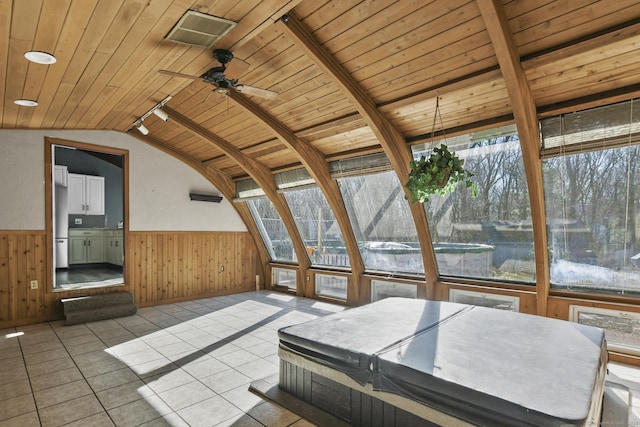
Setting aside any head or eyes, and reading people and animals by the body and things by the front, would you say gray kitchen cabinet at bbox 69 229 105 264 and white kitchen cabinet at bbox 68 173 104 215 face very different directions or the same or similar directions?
same or similar directions

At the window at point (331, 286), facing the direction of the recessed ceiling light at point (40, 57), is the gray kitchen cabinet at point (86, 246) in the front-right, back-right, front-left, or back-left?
front-right

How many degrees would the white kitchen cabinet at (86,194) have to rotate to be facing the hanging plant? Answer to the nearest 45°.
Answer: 0° — it already faces it

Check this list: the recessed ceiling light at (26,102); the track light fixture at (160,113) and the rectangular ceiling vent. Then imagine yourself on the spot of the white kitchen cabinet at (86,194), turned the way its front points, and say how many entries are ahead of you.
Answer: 3

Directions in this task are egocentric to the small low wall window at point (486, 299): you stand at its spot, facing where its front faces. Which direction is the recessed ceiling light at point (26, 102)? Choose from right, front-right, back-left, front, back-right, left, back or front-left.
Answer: front

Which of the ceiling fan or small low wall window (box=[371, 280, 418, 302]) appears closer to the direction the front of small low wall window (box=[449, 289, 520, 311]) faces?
the ceiling fan

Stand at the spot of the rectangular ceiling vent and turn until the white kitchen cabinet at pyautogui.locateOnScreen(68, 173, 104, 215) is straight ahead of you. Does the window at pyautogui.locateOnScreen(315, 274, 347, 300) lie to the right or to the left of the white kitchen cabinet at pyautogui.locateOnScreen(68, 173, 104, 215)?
right

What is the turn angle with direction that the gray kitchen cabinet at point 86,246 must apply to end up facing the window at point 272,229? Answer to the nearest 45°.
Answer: approximately 45° to its left

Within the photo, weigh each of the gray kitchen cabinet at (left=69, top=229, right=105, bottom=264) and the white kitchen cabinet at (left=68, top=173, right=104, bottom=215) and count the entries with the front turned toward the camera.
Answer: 2

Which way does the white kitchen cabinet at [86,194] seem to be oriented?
toward the camera

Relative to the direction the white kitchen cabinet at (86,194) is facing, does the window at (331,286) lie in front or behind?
in front

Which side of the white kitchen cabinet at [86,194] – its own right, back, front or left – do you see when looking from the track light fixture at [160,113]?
front

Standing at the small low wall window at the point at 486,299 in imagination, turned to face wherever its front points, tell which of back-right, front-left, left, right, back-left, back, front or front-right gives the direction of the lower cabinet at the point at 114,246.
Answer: front-right

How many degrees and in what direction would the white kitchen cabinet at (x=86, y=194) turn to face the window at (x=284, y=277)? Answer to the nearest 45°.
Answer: approximately 45° to its left

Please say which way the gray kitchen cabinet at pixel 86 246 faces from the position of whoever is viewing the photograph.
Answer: facing the viewer
